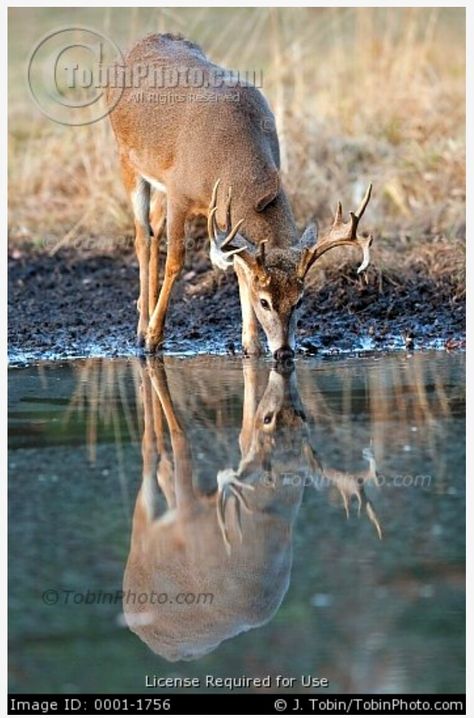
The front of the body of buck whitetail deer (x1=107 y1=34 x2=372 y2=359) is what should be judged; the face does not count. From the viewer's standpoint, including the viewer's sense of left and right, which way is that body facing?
facing the viewer and to the right of the viewer
